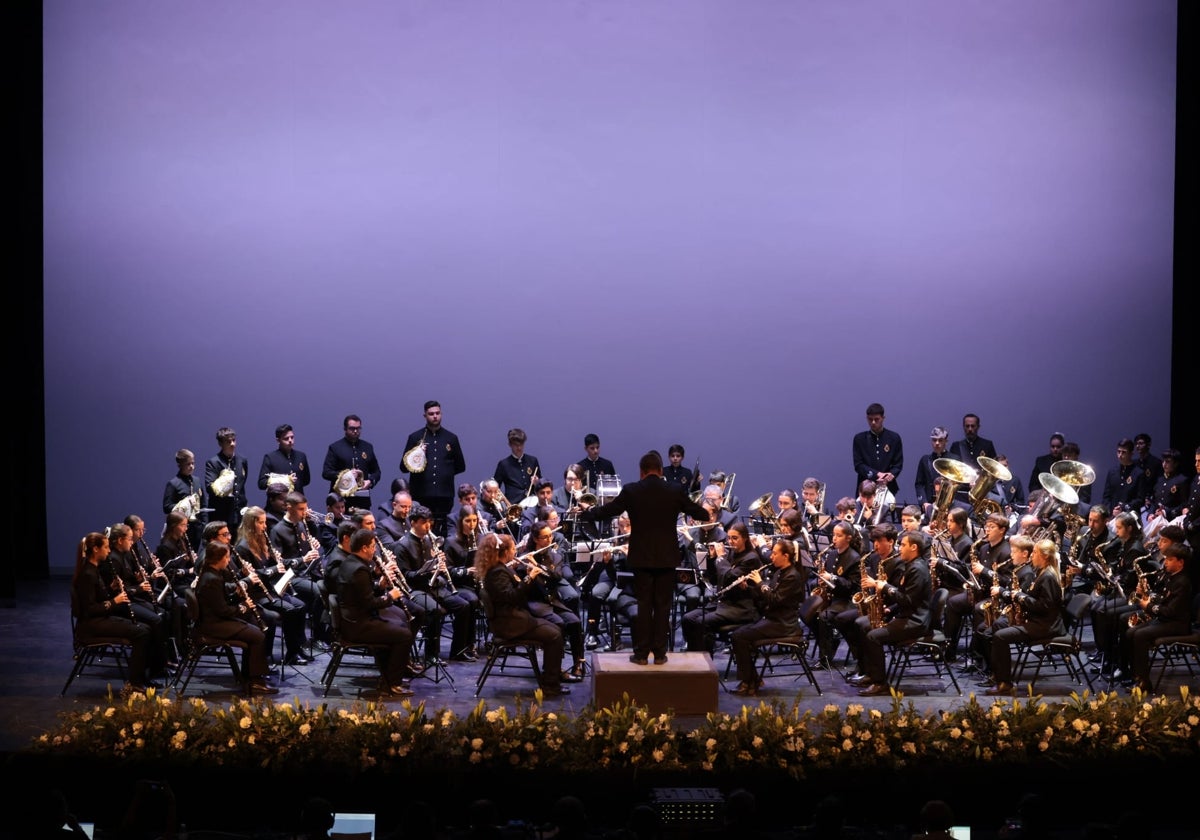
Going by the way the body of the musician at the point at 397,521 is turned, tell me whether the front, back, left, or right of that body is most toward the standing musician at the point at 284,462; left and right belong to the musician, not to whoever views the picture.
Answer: back

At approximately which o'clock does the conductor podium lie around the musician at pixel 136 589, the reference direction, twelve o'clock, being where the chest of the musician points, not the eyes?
The conductor podium is roughly at 1 o'clock from the musician.

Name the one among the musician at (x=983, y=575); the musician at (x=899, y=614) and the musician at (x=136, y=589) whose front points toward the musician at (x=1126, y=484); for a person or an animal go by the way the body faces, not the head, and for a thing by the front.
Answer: the musician at (x=136, y=589)

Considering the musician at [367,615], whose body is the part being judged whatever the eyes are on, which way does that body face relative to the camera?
to the viewer's right

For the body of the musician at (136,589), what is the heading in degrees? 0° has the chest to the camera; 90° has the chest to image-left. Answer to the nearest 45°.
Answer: approximately 270°

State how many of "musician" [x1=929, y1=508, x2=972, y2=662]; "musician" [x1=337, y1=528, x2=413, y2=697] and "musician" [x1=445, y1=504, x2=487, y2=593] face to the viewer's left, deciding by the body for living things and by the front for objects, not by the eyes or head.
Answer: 1

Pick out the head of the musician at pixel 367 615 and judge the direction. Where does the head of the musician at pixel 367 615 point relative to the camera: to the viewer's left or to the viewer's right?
to the viewer's right

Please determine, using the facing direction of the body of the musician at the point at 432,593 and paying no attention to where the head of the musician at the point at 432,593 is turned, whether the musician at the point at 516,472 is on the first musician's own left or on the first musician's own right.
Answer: on the first musician's own left

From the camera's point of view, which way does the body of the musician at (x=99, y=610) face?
to the viewer's right

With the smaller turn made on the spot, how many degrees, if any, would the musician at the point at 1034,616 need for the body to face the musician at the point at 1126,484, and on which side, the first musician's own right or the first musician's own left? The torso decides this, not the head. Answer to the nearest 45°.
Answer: approximately 90° to the first musician's own right

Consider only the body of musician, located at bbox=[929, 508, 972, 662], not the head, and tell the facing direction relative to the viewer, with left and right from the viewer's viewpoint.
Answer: facing to the left of the viewer

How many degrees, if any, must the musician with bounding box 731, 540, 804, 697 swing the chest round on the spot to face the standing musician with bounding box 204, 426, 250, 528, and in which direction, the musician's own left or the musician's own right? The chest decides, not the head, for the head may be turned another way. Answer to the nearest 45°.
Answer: approximately 45° to the musician's own right

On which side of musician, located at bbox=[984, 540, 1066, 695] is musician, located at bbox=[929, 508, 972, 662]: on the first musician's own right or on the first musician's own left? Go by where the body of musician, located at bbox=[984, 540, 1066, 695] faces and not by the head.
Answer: on the first musician's own right

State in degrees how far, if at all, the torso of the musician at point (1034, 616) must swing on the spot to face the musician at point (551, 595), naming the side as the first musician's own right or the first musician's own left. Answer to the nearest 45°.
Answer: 0° — they already face them

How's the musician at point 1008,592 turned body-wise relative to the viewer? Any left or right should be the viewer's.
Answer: facing to the left of the viewer
